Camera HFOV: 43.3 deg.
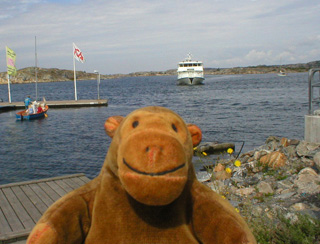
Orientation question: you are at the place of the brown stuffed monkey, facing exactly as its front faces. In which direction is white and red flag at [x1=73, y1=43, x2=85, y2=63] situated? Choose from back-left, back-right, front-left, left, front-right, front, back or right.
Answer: back

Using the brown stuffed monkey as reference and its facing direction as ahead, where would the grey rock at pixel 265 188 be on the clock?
The grey rock is roughly at 7 o'clock from the brown stuffed monkey.

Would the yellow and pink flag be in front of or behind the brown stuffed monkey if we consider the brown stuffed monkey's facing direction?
behind

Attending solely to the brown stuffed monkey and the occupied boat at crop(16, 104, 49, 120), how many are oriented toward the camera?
1

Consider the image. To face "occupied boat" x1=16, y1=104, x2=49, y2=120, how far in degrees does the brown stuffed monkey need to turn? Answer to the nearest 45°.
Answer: approximately 180°

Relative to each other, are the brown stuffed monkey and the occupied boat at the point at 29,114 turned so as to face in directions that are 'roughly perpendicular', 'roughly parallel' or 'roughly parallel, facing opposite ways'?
roughly perpendicular
